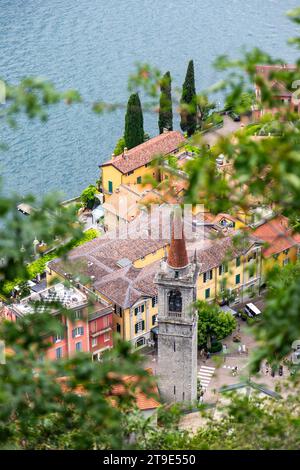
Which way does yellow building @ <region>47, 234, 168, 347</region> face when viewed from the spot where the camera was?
facing the viewer and to the right of the viewer

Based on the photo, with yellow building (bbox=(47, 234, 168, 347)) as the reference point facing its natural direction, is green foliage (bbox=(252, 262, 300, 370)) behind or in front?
in front

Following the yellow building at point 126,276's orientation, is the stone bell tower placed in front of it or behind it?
in front

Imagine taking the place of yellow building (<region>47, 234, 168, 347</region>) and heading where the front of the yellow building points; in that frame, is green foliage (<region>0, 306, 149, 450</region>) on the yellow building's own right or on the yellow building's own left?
on the yellow building's own right

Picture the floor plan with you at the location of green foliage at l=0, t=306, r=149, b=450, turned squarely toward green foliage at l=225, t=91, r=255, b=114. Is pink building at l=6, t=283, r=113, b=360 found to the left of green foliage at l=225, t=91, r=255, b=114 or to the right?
left
